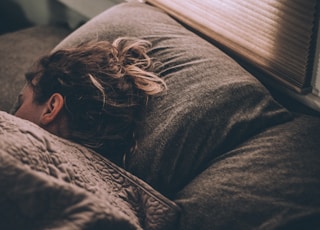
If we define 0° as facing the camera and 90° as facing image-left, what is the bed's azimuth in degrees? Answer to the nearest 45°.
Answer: approximately 45°

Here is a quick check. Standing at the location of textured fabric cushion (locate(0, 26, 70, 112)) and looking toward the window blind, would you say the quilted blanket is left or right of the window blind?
right
